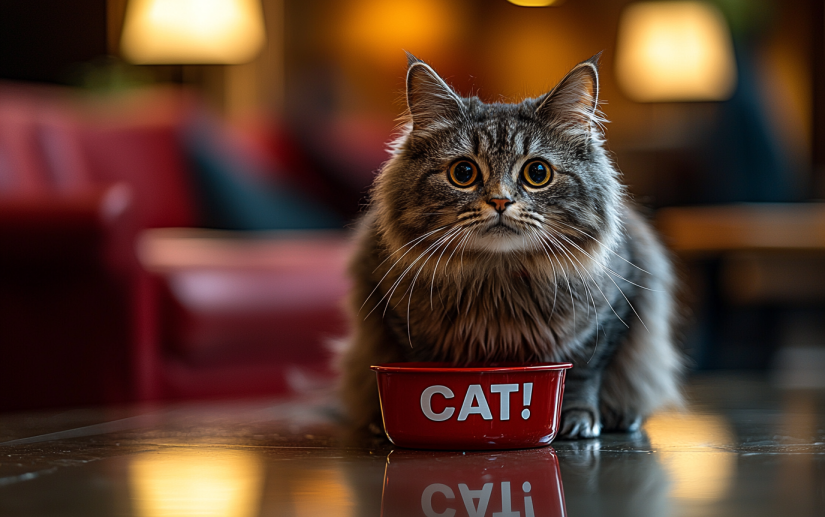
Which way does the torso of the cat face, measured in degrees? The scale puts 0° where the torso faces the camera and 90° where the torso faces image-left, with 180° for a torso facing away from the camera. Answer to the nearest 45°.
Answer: approximately 0°

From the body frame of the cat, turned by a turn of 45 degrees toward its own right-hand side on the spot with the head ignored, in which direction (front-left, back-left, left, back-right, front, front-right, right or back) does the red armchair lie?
right

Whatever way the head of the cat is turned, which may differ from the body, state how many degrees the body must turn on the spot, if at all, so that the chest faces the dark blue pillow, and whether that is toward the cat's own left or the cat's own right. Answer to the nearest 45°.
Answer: approximately 135° to the cat's own right
